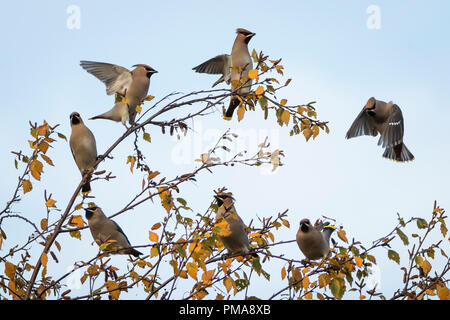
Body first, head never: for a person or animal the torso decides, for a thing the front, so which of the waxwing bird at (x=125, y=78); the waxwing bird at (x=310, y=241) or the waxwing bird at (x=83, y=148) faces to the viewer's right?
the waxwing bird at (x=125, y=78)

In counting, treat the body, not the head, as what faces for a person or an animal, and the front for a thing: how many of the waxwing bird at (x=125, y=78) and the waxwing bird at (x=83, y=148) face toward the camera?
1

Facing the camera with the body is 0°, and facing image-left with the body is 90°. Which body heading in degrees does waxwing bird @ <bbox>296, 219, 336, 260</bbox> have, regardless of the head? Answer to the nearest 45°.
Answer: approximately 45°

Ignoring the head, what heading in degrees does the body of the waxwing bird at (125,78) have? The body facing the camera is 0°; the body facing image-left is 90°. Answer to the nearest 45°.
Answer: approximately 270°

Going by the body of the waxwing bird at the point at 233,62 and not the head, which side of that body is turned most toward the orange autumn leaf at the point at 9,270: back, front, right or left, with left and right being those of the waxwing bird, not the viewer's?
right
